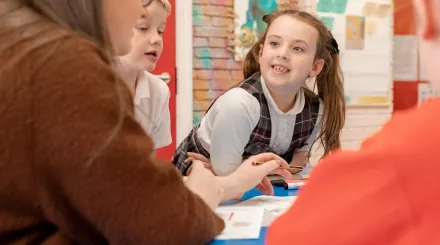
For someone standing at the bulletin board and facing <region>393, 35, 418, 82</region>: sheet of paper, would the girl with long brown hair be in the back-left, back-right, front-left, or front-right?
back-right

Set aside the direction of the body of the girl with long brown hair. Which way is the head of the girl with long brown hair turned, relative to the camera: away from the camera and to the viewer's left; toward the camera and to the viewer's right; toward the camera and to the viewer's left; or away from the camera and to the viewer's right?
toward the camera and to the viewer's left

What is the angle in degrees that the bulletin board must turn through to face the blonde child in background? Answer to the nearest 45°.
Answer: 0° — it already faces them

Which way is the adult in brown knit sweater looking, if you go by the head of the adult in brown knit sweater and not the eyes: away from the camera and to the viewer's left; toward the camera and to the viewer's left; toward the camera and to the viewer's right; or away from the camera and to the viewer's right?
away from the camera and to the viewer's right

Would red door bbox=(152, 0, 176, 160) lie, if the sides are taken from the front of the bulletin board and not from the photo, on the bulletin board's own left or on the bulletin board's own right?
on the bulletin board's own right

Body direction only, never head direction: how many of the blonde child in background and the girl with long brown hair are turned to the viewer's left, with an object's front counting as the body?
0

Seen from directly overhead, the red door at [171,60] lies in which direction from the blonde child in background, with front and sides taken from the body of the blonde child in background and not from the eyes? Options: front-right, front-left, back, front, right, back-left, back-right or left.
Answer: back-left

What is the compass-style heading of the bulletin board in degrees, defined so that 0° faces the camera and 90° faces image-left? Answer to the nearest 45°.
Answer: approximately 0°

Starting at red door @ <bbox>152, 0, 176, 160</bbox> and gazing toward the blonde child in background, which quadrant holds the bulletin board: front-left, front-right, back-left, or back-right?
back-left
